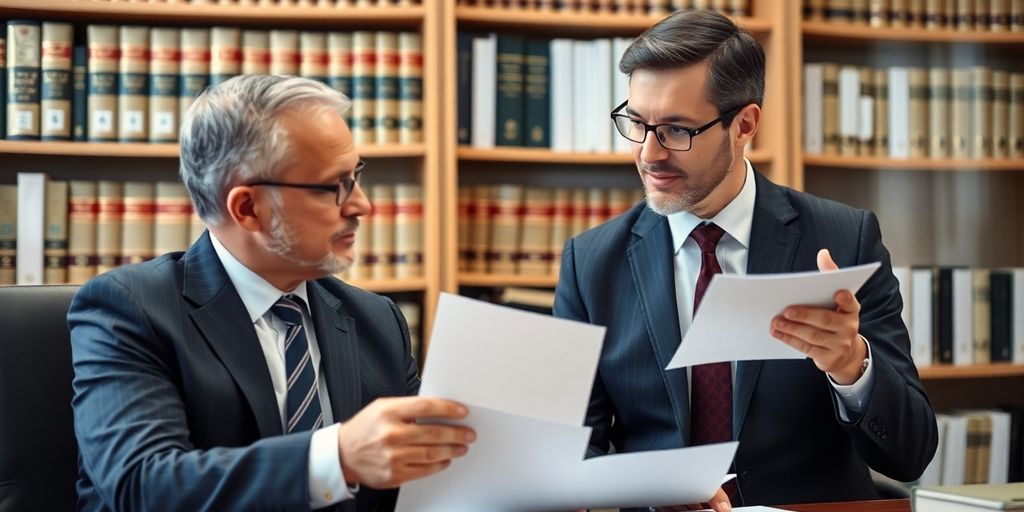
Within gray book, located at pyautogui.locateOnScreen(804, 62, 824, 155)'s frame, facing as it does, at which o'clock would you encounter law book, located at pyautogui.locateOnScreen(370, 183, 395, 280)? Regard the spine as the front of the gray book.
The law book is roughly at 2 o'clock from the gray book.

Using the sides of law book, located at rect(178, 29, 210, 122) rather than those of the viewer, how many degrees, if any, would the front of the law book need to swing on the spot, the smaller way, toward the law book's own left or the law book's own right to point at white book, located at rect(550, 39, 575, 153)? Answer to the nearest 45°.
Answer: approximately 90° to the law book's own left

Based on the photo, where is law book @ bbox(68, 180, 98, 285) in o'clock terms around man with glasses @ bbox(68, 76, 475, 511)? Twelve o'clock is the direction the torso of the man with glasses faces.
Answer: The law book is roughly at 7 o'clock from the man with glasses.

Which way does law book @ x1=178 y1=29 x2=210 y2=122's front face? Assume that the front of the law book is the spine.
toward the camera

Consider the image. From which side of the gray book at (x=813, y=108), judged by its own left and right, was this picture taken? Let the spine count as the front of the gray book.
front

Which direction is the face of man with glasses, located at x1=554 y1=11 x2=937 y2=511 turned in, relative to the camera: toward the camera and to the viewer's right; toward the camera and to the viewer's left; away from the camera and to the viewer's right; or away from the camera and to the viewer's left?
toward the camera and to the viewer's left

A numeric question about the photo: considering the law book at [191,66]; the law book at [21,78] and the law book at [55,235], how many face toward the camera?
3

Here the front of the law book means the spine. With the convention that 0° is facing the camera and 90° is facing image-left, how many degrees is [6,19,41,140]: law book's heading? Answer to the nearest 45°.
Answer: approximately 0°

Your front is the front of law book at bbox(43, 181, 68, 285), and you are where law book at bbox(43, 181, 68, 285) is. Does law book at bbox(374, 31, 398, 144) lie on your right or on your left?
on your left

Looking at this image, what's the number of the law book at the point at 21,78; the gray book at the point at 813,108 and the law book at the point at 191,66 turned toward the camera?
3

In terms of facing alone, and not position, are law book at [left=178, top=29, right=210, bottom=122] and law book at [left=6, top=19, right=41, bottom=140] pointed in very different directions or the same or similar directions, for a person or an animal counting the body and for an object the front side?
same or similar directions

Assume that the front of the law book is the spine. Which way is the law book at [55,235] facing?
toward the camera

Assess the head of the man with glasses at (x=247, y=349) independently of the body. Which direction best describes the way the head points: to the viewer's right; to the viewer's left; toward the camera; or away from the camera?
to the viewer's right

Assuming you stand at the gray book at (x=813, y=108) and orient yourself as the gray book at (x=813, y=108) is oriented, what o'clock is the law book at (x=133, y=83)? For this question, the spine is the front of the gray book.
The law book is roughly at 2 o'clock from the gray book.
